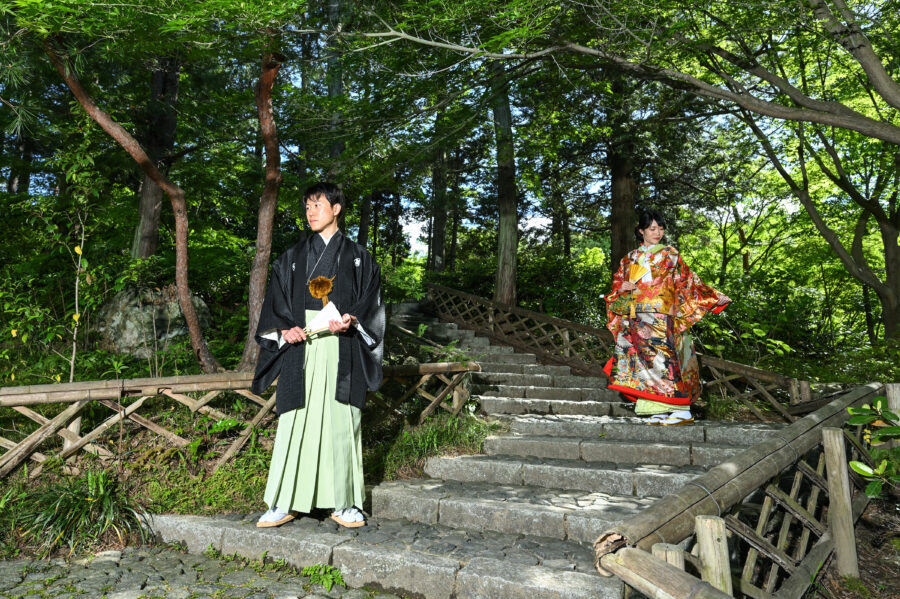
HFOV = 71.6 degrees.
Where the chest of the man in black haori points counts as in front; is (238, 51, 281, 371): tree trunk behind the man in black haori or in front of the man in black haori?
behind

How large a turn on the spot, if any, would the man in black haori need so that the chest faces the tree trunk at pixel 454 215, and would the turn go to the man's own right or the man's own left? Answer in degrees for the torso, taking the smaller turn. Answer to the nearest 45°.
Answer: approximately 180°

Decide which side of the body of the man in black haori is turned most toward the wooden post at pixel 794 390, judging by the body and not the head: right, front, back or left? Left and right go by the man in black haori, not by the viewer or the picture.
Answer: left

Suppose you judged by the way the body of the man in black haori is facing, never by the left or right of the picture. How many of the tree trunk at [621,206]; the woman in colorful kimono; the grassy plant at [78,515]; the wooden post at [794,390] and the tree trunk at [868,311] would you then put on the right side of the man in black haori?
1

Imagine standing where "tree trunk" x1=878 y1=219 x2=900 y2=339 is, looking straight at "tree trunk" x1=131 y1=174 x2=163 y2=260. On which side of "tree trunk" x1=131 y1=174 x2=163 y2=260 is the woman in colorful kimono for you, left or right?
left

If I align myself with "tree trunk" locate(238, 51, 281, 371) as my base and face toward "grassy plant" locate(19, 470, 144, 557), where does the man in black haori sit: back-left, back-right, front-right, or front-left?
front-left

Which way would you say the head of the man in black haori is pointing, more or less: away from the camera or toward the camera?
toward the camera

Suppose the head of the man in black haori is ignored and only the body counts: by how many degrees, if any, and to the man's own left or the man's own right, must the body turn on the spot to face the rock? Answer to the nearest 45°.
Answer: approximately 135° to the man's own right

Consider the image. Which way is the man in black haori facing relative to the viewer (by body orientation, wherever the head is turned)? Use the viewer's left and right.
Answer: facing the viewer

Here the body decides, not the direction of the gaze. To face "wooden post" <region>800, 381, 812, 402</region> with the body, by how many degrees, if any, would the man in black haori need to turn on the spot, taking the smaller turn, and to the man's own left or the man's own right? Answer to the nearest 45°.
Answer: approximately 90° to the man's own left

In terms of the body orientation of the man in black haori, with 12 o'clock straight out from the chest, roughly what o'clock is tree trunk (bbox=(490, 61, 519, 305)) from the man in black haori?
The tree trunk is roughly at 7 o'clock from the man in black haori.

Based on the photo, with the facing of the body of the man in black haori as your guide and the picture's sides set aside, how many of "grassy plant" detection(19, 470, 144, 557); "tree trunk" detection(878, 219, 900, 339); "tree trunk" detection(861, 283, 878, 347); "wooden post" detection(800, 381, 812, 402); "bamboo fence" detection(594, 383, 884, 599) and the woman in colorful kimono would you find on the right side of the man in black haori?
1

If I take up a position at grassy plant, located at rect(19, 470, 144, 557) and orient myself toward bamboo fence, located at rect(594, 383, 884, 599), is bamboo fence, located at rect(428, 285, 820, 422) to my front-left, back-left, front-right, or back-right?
front-left

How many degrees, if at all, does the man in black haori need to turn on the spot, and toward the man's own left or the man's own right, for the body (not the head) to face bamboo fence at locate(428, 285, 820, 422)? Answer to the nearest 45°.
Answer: approximately 135° to the man's own left

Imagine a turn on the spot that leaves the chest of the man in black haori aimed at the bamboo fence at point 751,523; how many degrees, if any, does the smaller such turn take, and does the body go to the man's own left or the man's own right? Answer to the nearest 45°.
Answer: approximately 45° to the man's own left

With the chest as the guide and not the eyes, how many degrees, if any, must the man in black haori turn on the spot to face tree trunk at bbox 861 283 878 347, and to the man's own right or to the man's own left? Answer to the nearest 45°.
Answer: approximately 135° to the man's own left
